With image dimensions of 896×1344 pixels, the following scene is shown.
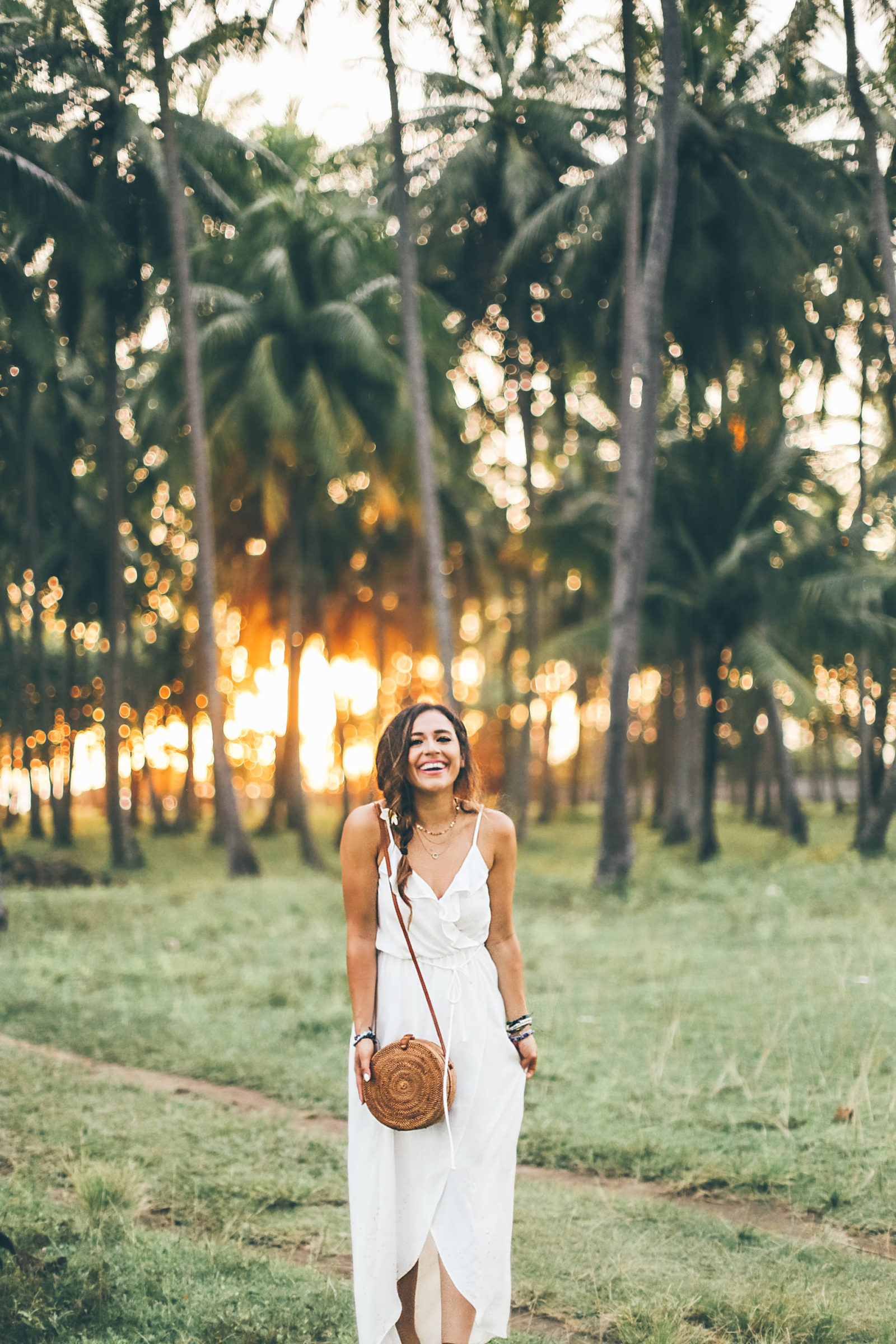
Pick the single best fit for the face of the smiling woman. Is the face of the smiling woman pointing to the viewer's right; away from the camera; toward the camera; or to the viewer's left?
toward the camera

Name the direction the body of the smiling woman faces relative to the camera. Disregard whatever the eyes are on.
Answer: toward the camera

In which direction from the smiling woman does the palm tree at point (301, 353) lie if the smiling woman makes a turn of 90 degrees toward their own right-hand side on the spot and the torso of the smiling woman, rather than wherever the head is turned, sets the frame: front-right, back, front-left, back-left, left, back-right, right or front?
right

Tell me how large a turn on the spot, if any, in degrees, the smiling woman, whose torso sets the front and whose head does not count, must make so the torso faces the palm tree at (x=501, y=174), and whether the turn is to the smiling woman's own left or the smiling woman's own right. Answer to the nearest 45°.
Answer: approximately 180°
